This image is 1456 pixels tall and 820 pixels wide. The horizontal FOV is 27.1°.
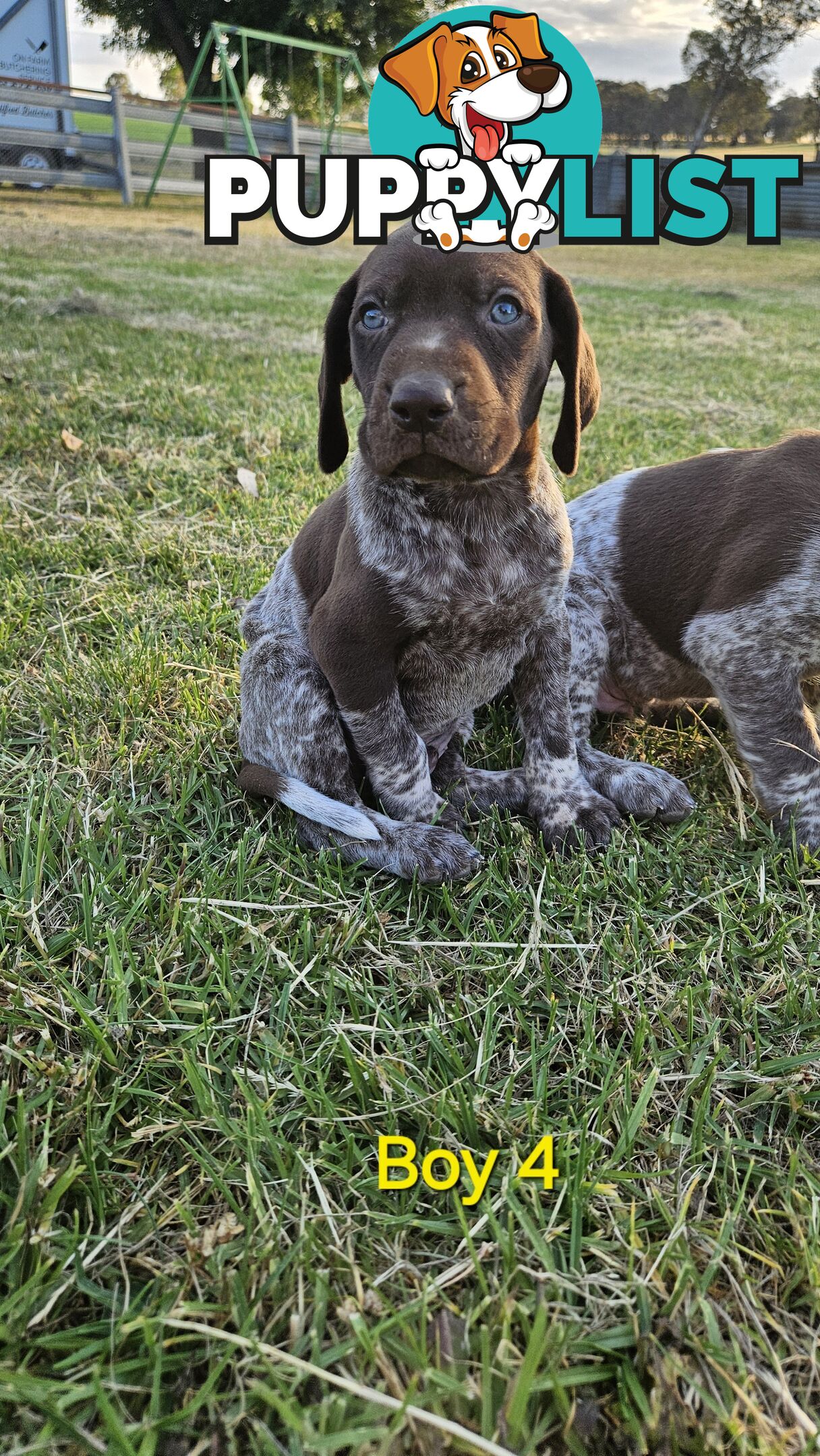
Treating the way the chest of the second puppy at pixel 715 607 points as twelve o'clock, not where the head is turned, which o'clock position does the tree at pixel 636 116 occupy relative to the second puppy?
The tree is roughly at 9 o'clock from the second puppy.

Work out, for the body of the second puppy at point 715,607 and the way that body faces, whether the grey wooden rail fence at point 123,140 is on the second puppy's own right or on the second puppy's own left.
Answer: on the second puppy's own left

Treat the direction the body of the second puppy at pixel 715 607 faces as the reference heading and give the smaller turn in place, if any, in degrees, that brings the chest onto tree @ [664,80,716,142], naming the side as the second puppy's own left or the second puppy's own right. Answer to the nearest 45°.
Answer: approximately 90° to the second puppy's own left

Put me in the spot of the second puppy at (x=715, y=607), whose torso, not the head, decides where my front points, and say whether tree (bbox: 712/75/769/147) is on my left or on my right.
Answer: on my left

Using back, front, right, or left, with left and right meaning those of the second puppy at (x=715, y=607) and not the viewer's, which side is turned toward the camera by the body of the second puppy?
right

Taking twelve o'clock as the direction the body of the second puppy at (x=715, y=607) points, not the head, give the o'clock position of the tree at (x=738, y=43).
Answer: The tree is roughly at 9 o'clock from the second puppy.

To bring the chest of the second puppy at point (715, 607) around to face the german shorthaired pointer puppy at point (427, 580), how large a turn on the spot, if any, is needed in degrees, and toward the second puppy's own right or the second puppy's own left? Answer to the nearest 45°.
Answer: approximately 135° to the second puppy's own right
